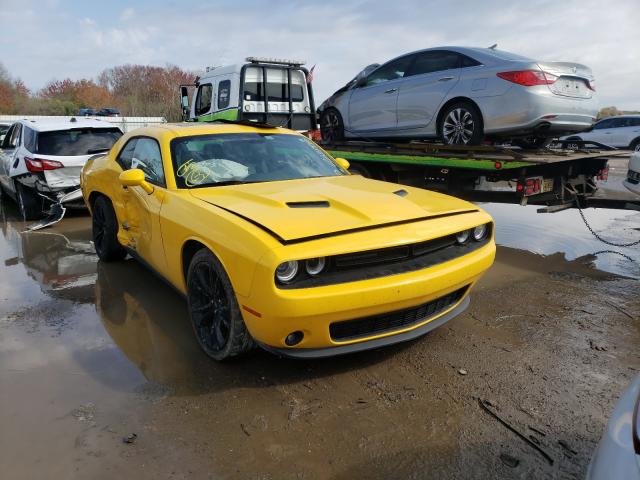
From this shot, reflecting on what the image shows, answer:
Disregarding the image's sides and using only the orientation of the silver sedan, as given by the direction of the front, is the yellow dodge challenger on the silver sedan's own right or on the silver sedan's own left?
on the silver sedan's own left

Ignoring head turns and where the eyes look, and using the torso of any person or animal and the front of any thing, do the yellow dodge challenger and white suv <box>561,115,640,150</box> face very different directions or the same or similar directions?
very different directions

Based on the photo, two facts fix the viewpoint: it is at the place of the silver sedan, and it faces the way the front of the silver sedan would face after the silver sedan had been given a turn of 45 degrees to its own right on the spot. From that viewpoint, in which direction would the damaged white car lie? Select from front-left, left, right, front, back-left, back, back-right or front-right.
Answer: left

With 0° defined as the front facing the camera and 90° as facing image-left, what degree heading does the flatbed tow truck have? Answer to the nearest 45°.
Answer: approximately 135°

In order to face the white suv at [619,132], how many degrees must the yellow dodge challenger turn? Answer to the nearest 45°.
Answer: approximately 90° to its left

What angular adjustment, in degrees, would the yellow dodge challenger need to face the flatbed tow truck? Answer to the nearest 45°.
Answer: approximately 90° to its left

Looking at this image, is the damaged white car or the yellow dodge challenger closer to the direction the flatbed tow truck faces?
the damaged white car

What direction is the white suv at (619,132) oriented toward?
to the viewer's left

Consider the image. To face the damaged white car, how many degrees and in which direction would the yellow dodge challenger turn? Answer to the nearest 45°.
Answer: approximately 180°

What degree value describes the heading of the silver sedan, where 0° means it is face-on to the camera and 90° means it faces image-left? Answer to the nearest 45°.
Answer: approximately 135°

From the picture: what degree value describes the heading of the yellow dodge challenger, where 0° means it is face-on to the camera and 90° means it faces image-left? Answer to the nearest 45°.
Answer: approximately 315°
